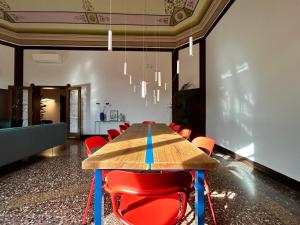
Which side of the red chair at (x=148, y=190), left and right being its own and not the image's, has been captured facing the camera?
back

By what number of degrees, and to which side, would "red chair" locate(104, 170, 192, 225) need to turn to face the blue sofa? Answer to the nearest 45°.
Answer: approximately 45° to its left

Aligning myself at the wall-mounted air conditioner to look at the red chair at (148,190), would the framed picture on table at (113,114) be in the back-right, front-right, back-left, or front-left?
front-left

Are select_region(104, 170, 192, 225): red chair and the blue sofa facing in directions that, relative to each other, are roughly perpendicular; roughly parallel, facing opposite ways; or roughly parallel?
roughly perpendicular

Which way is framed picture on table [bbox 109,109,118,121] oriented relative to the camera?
toward the camera

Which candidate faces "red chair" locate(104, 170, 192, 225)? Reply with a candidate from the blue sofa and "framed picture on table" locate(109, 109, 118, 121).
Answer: the framed picture on table

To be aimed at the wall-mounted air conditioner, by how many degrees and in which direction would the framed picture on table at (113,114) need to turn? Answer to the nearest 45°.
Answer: approximately 90° to its right

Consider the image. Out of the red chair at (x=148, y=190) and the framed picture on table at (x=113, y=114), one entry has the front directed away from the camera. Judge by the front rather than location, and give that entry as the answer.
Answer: the red chair

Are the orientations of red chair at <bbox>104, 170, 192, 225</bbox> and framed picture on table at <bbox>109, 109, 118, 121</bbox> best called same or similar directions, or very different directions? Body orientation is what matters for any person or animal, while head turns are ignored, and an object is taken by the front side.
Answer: very different directions

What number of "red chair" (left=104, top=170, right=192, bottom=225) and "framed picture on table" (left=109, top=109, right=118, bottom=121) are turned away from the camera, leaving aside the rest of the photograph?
1

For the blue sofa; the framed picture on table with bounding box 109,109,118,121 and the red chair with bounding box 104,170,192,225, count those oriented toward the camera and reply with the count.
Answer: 1

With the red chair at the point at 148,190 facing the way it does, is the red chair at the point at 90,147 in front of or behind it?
in front

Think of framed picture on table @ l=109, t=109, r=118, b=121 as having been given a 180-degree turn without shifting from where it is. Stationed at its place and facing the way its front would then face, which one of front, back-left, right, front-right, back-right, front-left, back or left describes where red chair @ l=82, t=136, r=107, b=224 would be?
back
